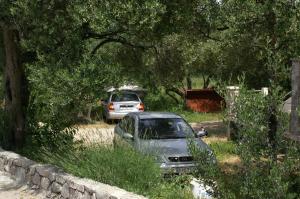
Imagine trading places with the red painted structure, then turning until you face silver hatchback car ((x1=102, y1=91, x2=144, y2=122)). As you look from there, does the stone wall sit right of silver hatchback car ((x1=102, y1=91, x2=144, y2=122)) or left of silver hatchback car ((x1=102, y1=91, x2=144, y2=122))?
left

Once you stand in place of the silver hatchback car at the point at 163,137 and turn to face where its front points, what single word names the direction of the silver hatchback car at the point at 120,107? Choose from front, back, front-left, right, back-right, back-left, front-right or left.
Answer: back-left

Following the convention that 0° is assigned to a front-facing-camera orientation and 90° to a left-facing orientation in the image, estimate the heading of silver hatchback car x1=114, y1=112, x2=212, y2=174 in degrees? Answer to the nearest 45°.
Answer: approximately 315°

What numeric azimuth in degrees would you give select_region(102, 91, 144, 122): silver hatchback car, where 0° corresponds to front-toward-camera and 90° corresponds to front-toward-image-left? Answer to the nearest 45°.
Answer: approximately 180°

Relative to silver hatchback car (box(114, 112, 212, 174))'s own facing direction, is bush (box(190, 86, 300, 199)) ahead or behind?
ahead

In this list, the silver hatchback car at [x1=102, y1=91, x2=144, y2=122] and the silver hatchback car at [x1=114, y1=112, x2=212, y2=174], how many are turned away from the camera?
1

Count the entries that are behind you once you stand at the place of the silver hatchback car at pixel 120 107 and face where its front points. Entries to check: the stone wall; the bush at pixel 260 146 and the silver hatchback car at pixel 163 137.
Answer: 3

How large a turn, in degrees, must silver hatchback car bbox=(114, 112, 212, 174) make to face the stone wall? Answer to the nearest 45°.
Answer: approximately 90° to its right

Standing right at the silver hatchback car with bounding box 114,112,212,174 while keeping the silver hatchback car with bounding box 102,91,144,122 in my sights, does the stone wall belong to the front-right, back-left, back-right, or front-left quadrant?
back-left

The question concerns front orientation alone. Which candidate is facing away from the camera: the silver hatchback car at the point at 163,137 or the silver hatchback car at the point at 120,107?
the silver hatchback car at the point at 120,107

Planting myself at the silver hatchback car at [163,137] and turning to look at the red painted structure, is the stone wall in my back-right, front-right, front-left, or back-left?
back-left

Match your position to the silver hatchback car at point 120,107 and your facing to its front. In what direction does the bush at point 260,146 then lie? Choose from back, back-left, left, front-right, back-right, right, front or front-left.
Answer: back

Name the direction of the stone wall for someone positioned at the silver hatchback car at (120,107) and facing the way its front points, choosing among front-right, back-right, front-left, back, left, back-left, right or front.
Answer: back
